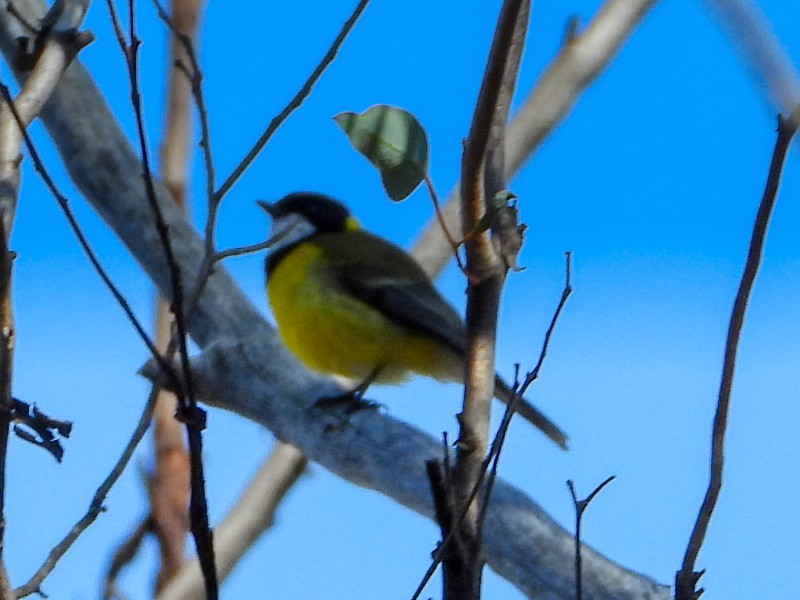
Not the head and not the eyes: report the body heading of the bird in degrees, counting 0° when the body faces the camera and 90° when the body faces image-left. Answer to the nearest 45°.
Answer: approximately 90°
